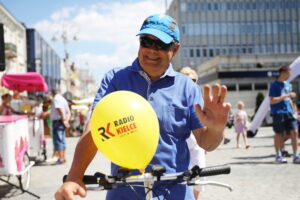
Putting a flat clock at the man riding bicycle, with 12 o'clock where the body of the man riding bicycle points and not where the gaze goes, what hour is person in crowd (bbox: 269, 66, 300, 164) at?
The person in crowd is roughly at 7 o'clock from the man riding bicycle.

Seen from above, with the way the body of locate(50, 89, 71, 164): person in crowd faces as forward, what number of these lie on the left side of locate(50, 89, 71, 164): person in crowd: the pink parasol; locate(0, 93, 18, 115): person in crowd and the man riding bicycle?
1

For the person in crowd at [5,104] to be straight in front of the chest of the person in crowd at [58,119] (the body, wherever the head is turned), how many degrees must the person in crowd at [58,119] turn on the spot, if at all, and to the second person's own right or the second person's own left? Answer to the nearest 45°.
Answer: approximately 45° to the second person's own right

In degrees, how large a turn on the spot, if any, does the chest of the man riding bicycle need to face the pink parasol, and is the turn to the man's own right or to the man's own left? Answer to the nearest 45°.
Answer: approximately 180°

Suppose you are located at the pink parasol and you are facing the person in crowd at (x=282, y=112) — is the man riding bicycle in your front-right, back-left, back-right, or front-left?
front-right

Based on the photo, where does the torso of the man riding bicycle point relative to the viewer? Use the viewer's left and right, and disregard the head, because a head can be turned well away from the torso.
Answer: facing the viewer

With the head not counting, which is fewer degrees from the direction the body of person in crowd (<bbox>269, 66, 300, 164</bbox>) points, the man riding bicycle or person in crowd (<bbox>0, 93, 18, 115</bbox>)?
the man riding bicycle

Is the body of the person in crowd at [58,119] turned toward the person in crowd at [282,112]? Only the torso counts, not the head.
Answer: no
